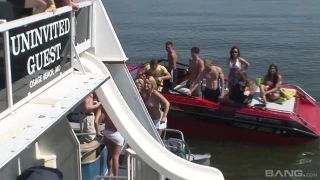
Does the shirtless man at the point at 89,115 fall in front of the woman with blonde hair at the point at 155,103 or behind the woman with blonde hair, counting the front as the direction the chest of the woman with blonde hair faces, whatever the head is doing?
in front

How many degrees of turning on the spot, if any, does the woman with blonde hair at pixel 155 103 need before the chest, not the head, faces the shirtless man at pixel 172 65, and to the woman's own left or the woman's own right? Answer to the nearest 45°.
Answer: approximately 135° to the woman's own right

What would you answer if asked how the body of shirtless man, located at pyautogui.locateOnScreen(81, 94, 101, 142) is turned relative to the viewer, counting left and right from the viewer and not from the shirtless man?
facing to the right of the viewer

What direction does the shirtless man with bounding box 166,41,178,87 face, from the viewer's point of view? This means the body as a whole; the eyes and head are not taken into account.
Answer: to the viewer's left

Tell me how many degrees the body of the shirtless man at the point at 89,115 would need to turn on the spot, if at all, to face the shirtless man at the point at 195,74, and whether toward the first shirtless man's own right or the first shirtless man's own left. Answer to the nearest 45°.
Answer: approximately 45° to the first shirtless man's own left

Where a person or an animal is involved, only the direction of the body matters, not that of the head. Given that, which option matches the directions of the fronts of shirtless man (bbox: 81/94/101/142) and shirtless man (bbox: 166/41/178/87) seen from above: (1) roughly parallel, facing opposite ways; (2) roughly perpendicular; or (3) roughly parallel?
roughly parallel, facing opposite ways

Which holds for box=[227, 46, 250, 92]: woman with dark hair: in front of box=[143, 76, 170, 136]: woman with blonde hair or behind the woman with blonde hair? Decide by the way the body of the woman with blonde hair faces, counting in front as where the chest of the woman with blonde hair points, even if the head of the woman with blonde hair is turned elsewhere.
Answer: behind

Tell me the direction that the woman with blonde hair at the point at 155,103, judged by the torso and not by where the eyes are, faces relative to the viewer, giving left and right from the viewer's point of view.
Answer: facing the viewer and to the left of the viewer
